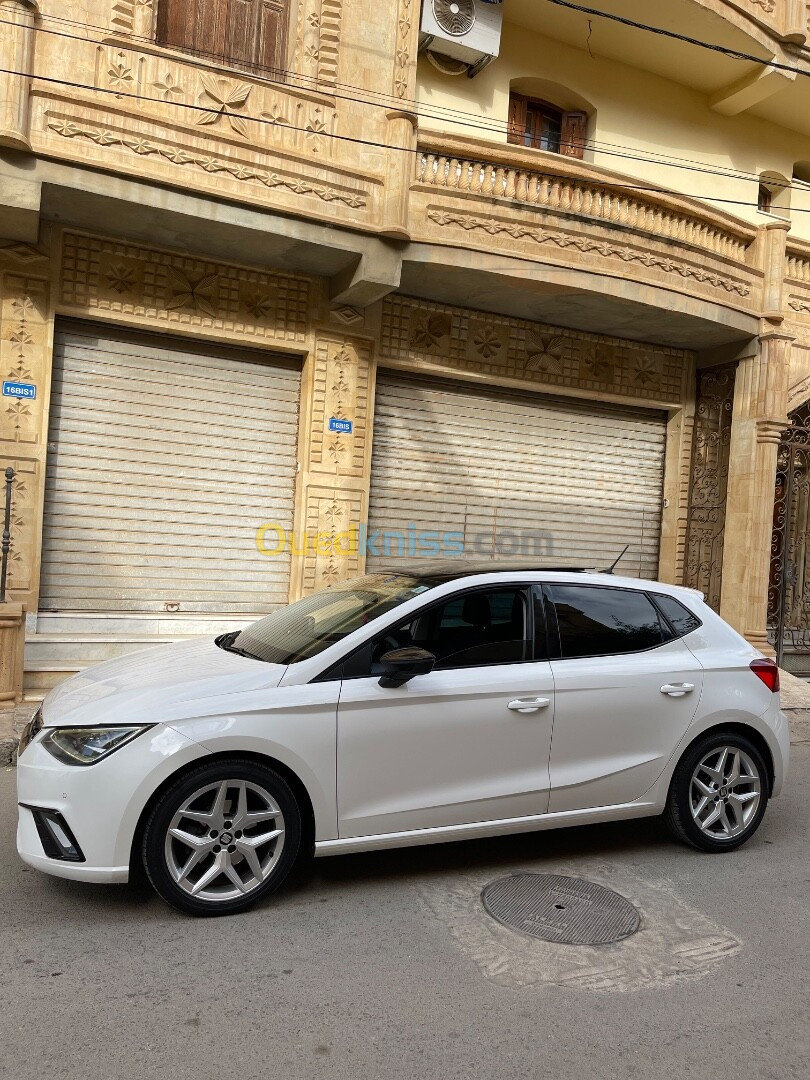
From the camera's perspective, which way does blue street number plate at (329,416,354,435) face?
toward the camera

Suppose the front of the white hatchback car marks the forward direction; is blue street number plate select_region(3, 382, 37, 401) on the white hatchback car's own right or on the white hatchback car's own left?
on the white hatchback car's own right

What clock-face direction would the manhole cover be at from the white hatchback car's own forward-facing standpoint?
The manhole cover is roughly at 8 o'clock from the white hatchback car.

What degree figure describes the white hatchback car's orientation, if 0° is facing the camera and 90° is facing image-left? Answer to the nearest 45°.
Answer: approximately 45°

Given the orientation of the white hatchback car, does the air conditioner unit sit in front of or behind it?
behind

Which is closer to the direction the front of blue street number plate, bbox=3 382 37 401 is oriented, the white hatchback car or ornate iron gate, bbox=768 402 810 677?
the white hatchback car

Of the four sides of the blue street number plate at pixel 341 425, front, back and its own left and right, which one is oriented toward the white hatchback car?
front

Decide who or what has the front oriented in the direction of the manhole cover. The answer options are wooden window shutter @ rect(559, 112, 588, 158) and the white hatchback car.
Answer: the wooden window shutter

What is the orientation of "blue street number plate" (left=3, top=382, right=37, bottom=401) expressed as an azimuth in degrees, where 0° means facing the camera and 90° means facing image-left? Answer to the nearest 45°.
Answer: approximately 0°

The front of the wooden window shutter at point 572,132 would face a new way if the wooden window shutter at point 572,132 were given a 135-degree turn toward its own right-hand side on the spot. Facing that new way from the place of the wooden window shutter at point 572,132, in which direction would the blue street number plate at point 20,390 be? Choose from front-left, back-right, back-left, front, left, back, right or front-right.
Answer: left

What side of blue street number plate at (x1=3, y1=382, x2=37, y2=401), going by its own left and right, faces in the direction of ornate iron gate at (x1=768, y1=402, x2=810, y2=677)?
left

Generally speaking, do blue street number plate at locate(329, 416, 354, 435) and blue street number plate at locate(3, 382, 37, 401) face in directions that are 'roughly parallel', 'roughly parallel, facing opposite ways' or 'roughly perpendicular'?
roughly parallel
